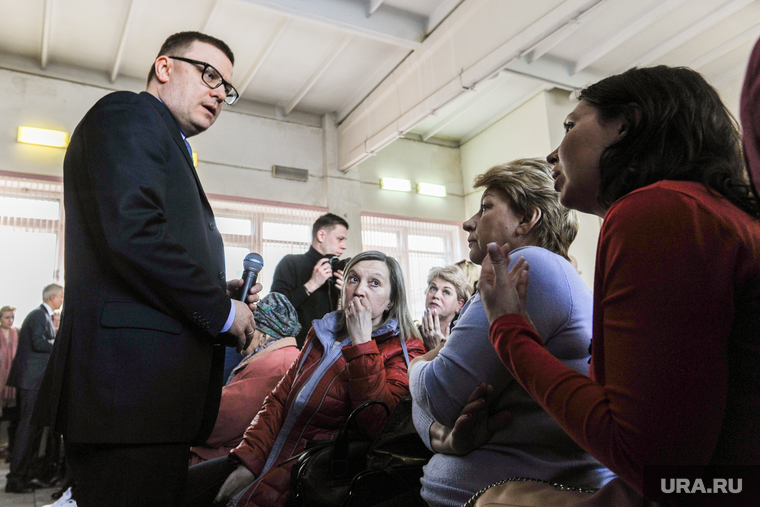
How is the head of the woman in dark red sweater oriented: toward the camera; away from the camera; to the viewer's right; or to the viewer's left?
to the viewer's left

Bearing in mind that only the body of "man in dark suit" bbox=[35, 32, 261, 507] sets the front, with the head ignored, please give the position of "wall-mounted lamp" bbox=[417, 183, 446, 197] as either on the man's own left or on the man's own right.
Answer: on the man's own left

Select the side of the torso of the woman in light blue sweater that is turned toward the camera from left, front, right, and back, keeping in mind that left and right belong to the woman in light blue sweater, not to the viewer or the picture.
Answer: left

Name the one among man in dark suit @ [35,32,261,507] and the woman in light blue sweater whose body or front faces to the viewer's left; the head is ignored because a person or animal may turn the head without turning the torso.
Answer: the woman in light blue sweater

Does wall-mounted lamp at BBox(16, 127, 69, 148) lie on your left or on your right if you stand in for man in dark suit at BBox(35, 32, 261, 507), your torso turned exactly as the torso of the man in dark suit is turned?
on your left

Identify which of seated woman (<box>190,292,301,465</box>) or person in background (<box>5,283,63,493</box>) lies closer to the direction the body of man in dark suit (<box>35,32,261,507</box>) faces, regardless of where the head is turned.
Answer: the seated woman

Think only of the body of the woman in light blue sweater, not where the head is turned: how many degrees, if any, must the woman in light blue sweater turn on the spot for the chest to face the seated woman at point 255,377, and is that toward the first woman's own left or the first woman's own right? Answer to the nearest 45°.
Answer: approximately 45° to the first woman's own right

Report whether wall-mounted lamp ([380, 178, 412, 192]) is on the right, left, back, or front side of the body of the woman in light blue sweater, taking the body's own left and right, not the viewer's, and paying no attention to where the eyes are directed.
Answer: right

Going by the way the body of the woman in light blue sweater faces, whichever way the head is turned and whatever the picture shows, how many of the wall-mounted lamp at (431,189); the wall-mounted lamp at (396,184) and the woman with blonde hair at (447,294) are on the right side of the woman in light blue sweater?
3

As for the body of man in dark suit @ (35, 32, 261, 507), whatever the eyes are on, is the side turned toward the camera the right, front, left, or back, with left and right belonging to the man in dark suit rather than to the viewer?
right

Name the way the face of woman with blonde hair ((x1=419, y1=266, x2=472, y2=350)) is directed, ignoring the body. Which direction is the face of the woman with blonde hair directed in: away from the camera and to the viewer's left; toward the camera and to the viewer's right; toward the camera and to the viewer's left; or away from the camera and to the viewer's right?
toward the camera and to the viewer's left

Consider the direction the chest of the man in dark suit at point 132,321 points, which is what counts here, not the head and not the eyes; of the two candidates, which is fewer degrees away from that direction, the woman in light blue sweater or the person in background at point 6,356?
the woman in light blue sweater
